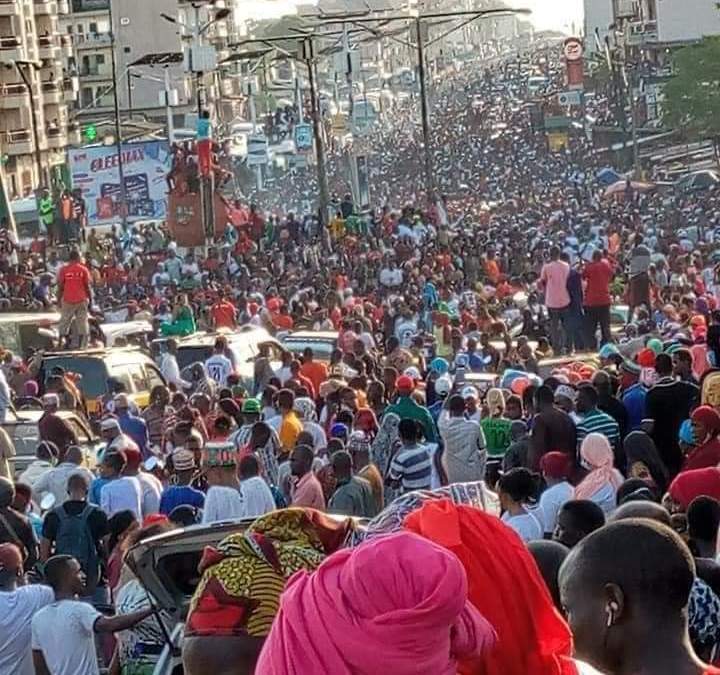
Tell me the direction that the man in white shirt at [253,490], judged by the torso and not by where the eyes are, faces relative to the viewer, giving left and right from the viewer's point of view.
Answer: facing away from the viewer

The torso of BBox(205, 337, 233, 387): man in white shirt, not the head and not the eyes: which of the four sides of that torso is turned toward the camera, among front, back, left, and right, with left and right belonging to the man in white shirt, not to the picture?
back

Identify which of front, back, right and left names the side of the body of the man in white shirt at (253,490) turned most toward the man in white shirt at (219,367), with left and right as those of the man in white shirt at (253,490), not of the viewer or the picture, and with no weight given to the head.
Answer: front

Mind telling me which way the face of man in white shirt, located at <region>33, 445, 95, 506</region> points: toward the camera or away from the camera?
away from the camera

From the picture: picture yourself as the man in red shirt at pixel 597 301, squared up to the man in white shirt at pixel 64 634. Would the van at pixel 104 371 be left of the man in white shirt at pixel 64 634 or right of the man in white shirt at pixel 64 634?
right

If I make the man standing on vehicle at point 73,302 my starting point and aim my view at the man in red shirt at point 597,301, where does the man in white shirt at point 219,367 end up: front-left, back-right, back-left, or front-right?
front-right

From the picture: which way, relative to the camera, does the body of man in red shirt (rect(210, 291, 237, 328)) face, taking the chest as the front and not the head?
away from the camera

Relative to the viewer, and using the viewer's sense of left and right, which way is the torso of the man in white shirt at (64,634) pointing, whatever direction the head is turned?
facing away from the viewer and to the right of the viewer

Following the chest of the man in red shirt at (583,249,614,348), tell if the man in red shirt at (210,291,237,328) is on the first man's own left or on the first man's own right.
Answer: on the first man's own left

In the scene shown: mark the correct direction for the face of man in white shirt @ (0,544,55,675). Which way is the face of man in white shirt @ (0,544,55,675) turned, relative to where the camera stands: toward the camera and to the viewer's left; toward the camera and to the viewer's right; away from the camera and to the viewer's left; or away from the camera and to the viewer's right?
away from the camera and to the viewer's right

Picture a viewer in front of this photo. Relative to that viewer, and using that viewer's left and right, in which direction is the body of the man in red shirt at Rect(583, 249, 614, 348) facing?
facing away from the viewer

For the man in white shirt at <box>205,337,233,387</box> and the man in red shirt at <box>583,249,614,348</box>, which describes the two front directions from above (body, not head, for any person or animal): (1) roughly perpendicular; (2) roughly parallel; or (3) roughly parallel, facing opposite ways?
roughly parallel

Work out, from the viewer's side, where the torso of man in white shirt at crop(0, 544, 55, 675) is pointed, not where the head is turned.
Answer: away from the camera
